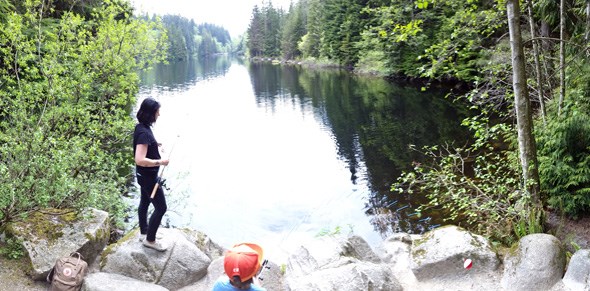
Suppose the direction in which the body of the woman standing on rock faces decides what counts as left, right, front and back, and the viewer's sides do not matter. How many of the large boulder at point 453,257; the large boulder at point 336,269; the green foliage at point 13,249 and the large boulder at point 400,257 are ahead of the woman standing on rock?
3

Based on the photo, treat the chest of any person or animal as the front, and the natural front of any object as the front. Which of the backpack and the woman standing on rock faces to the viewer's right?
the woman standing on rock

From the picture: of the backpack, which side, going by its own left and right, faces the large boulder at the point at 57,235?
back

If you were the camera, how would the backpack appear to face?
facing the viewer

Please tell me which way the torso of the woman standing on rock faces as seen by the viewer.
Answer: to the viewer's right

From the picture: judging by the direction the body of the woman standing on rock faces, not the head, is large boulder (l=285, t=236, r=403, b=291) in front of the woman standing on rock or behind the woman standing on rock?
in front

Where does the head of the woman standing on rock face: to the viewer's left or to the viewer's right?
to the viewer's right

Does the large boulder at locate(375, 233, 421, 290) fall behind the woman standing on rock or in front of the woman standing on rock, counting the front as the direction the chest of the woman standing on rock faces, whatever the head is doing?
in front

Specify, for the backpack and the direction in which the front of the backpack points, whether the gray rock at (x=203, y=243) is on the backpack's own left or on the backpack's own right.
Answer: on the backpack's own left

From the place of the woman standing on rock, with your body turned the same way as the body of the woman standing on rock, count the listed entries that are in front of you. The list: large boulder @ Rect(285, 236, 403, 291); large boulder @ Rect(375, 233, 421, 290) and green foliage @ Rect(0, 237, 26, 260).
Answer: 2

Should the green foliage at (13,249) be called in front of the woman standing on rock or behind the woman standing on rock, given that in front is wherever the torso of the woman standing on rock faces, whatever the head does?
behind

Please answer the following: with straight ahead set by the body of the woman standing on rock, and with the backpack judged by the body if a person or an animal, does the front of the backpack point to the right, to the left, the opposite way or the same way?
to the right

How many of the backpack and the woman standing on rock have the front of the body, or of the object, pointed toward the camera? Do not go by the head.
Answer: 1

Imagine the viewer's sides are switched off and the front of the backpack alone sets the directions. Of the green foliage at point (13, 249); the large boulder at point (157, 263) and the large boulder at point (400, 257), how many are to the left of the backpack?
2
